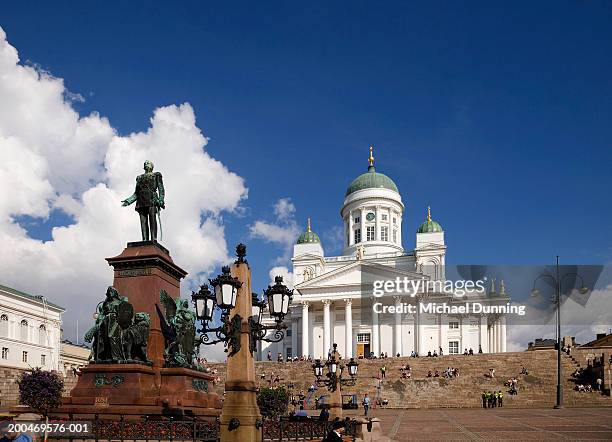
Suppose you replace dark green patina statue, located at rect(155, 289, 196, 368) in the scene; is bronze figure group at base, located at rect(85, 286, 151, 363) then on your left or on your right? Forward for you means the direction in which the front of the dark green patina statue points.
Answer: on your right

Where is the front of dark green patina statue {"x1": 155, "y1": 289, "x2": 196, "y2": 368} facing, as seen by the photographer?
facing the viewer and to the right of the viewer

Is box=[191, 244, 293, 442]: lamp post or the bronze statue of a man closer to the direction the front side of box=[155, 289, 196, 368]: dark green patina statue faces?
the lamp post

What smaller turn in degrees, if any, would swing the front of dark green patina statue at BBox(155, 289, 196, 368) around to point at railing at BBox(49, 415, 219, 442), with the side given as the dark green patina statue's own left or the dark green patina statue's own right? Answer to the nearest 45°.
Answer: approximately 45° to the dark green patina statue's own right

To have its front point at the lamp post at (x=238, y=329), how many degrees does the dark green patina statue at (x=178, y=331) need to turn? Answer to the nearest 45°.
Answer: approximately 45° to its right

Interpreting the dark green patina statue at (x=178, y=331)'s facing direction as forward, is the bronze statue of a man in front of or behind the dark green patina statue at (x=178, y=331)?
behind
